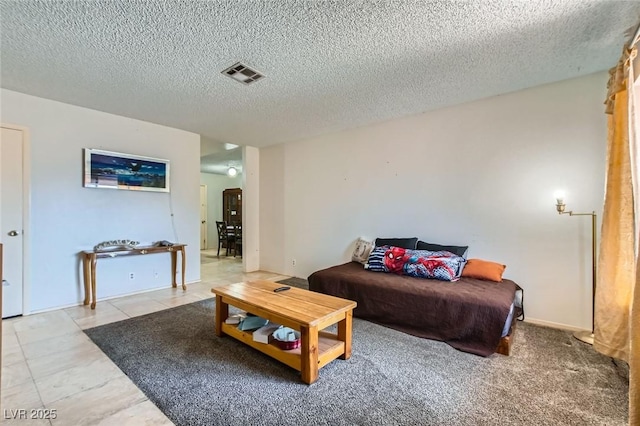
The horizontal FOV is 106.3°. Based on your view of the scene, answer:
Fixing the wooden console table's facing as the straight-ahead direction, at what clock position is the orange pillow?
The orange pillow is roughly at 12 o'clock from the wooden console table.

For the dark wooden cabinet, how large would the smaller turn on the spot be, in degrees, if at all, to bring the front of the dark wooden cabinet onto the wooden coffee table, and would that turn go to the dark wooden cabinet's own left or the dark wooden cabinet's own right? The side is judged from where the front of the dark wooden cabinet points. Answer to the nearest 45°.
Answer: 0° — it already faces it

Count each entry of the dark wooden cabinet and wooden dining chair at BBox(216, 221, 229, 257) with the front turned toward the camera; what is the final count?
1

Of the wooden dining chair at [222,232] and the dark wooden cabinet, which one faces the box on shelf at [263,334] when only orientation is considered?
the dark wooden cabinet

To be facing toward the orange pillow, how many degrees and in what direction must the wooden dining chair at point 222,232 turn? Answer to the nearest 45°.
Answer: approximately 90° to its right

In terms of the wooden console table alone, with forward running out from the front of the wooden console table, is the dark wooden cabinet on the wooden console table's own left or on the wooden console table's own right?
on the wooden console table's own left

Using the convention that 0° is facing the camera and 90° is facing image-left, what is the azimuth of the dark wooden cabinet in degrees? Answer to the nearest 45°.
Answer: approximately 0°

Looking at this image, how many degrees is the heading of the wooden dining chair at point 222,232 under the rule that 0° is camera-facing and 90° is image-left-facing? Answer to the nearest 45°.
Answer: approximately 225°

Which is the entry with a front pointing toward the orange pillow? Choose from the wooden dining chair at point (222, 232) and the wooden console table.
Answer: the wooden console table
